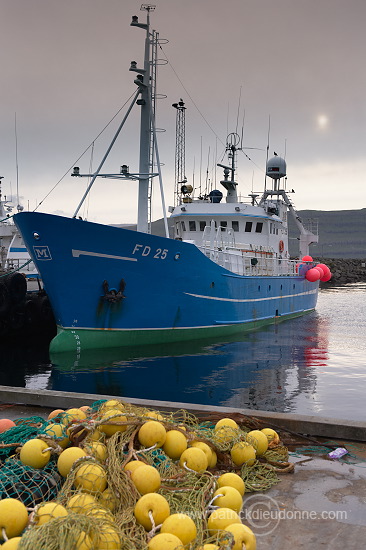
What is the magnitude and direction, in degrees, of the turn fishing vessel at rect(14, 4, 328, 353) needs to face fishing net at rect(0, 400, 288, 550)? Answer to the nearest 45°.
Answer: approximately 45° to its left

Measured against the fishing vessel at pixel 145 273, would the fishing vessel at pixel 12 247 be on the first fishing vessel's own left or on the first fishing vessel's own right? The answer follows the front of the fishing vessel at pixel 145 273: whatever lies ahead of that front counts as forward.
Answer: on the first fishing vessel's own right

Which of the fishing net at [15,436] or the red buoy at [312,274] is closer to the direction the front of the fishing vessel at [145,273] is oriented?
the fishing net

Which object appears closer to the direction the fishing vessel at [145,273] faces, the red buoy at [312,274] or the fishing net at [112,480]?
the fishing net

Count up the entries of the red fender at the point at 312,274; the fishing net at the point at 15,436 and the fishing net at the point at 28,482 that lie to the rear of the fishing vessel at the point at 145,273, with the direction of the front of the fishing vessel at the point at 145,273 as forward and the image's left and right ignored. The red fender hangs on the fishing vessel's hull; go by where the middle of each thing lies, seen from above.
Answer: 1

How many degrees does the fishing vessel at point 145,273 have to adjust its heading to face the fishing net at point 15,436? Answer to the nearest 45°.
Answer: approximately 45° to its left

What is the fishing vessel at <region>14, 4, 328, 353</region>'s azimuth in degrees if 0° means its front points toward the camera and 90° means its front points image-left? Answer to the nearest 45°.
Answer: approximately 45°

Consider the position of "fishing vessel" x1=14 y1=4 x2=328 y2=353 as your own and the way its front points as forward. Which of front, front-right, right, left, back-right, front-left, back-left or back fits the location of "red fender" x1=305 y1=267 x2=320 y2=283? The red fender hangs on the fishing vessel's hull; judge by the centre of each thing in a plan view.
back

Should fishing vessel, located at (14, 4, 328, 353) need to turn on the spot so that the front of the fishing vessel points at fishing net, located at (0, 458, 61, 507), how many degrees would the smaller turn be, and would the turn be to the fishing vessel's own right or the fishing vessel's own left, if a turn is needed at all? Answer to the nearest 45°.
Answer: approximately 45° to the fishing vessel's own left
